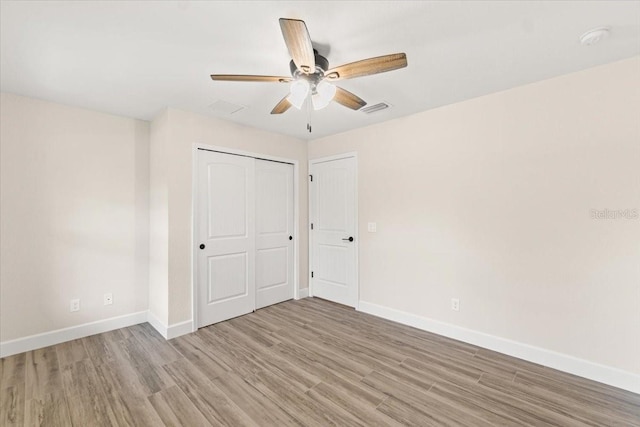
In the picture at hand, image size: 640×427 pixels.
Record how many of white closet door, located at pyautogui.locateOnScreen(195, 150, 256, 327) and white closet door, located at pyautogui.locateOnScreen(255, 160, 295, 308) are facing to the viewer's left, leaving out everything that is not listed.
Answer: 0

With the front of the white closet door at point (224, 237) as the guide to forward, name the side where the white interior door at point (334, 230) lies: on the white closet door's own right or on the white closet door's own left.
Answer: on the white closet door's own left

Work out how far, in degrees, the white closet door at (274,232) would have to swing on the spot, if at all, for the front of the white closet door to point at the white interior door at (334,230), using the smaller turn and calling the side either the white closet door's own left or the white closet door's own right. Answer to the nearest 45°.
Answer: approximately 45° to the white closet door's own left

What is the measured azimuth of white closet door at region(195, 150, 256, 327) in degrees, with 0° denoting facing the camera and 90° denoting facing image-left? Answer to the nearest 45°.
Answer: approximately 315°

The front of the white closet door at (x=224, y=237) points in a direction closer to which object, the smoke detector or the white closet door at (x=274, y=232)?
the smoke detector

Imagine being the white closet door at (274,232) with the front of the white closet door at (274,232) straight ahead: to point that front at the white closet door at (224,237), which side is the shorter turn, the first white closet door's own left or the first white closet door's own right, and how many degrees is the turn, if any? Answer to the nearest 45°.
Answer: approximately 90° to the first white closet door's own right

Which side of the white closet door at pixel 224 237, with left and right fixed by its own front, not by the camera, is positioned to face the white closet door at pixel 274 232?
left

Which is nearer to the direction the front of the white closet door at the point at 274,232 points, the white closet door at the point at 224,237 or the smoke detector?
the smoke detector

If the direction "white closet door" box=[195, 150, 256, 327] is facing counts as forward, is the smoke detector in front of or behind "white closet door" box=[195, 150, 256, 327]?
in front

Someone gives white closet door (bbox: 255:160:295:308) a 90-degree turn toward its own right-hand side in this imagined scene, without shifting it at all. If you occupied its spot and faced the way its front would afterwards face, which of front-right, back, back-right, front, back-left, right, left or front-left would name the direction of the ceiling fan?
front-left

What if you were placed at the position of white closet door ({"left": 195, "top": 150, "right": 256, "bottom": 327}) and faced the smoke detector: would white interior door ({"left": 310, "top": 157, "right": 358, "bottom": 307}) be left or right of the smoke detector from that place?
left

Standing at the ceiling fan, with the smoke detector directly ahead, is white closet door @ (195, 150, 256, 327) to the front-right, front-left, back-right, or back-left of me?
back-left

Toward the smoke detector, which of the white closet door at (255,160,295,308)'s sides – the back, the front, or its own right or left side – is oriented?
front
